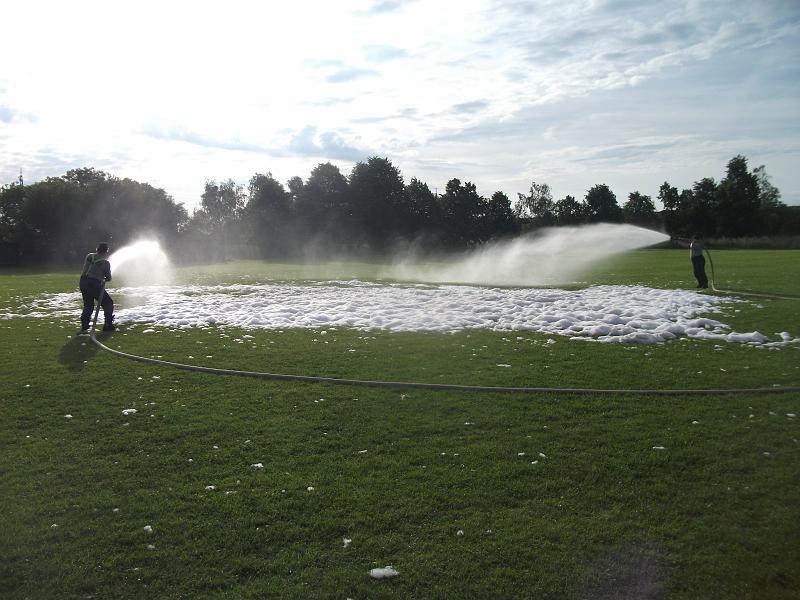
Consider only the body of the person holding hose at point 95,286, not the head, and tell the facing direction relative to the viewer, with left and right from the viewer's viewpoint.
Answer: facing away from the viewer and to the right of the viewer

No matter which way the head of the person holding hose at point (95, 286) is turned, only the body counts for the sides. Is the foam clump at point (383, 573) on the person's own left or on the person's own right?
on the person's own right
